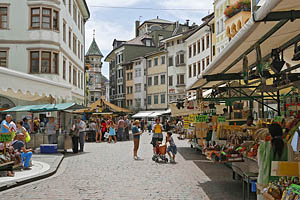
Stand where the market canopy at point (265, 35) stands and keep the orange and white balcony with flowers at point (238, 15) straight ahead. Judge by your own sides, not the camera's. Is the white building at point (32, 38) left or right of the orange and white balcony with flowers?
left

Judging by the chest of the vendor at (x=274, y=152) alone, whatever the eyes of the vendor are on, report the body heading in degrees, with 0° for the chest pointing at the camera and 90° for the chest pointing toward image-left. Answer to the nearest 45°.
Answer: approximately 180°

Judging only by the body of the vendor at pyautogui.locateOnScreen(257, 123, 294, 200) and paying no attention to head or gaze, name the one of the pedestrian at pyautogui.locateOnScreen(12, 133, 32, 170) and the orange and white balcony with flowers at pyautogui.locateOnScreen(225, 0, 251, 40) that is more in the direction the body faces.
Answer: the orange and white balcony with flowers
